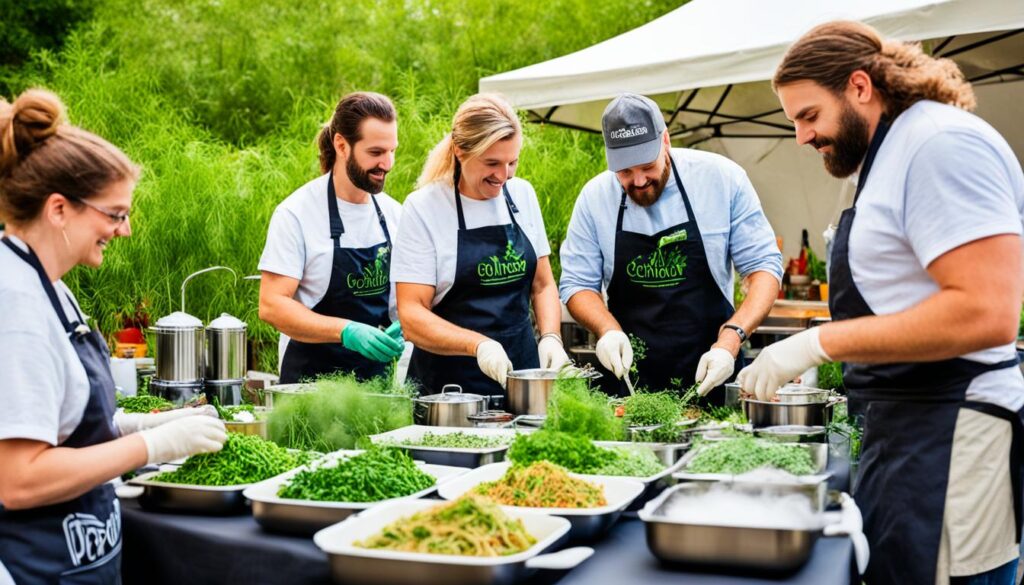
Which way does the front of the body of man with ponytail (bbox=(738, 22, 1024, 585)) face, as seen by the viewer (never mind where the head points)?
to the viewer's left

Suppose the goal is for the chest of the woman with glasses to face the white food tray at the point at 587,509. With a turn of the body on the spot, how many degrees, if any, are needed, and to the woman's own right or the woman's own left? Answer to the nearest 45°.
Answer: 0° — they already face it

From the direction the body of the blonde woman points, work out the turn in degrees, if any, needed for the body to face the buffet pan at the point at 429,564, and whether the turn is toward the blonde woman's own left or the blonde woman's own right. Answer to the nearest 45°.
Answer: approximately 45° to the blonde woman's own right

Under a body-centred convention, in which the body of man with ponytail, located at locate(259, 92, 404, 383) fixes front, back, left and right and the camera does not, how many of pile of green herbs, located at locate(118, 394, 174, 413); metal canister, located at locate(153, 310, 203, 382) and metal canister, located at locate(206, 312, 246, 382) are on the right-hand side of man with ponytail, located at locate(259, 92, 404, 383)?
3

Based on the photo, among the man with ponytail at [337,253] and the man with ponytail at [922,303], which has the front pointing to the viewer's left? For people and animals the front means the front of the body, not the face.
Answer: the man with ponytail at [922,303]

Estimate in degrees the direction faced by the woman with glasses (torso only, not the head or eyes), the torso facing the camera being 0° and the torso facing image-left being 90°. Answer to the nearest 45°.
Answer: approximately 270°

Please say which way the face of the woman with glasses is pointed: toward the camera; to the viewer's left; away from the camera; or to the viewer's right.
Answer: to the viewer's right

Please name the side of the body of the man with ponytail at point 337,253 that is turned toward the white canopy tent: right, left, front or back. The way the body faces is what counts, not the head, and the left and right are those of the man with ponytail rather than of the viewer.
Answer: left
